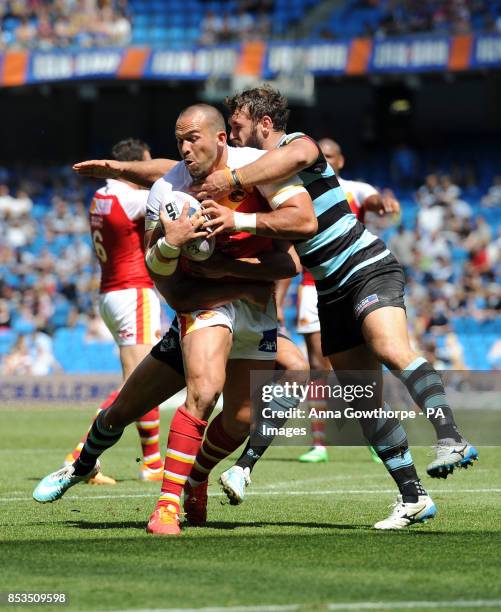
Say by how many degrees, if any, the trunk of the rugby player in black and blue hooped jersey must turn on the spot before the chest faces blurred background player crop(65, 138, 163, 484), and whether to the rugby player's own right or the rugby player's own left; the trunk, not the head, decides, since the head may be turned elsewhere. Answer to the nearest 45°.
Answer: approximately 45° to the rugby player's own right

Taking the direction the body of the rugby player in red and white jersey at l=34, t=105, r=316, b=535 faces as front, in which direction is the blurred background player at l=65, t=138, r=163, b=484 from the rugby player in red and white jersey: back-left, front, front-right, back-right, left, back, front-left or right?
back-right

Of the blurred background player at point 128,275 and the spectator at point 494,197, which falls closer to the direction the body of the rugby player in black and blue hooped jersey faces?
the blurred background player

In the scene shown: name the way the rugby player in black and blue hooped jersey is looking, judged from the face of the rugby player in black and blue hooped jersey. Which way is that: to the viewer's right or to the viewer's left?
to the viewer's left

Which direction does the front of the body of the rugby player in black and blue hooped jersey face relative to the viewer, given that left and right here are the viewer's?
facing to the left of the viewer

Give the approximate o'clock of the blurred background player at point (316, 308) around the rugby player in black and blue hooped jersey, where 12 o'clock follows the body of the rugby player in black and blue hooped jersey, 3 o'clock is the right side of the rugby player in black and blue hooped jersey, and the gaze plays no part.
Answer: The blurred background player is roughly at 3 o'clock from the rugby player in black and blue hooped jersey.

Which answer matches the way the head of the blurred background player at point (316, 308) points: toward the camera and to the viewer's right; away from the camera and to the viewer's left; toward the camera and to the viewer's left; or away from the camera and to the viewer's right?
toward the camera and to the viewer's left

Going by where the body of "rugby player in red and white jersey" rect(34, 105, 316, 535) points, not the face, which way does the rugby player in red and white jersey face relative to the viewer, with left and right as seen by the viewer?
facing the viewer and to the left of the viewer
